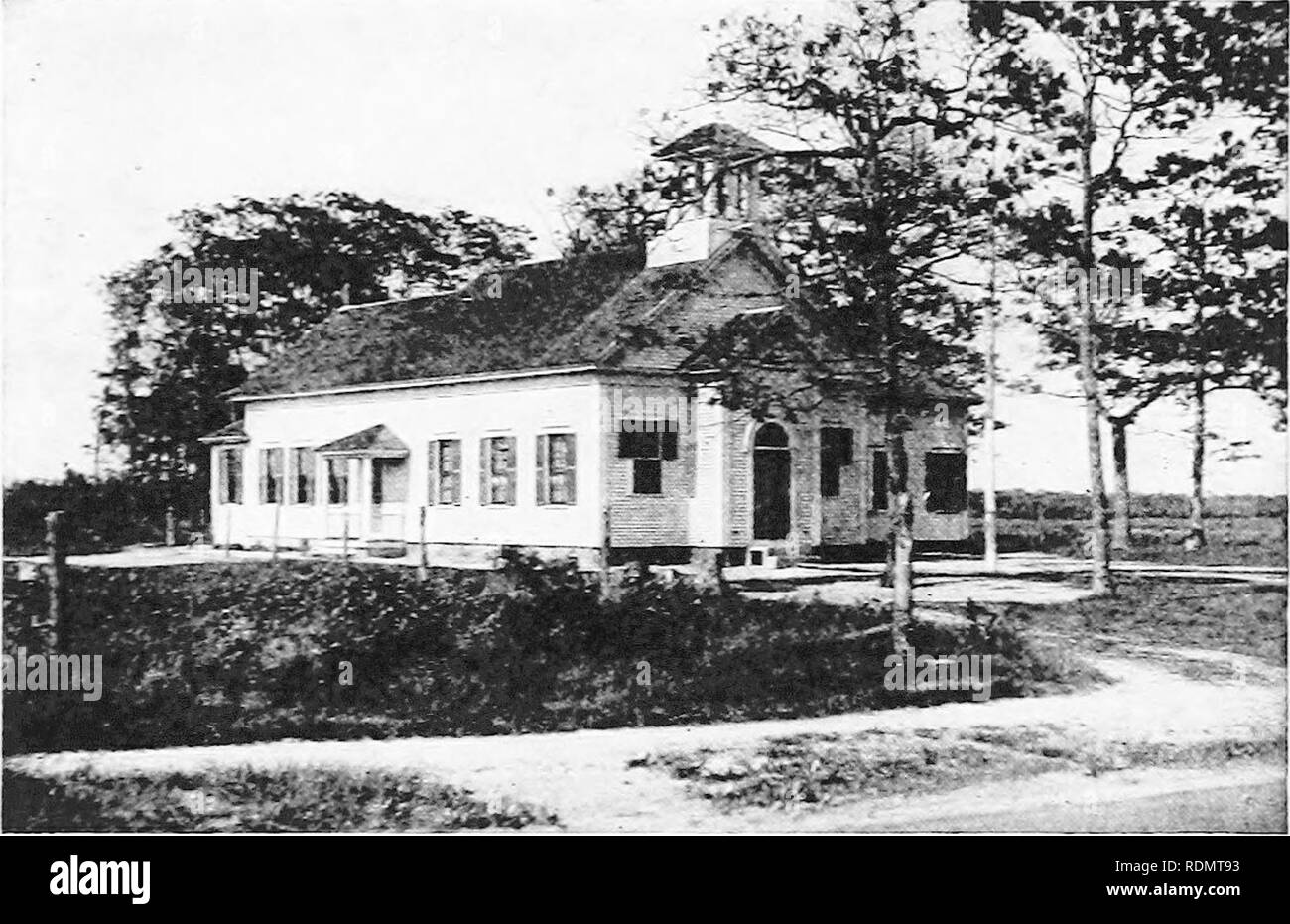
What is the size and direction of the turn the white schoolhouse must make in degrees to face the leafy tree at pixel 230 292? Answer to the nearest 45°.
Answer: approximately 135° to its right

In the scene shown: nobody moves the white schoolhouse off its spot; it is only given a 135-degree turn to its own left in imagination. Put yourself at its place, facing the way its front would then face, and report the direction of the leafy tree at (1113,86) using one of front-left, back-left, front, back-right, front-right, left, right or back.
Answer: right

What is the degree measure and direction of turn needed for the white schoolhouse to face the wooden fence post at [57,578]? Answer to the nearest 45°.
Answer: approximately 135° to its right

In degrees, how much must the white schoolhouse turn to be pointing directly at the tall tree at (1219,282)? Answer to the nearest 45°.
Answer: approximately 45° to its left
